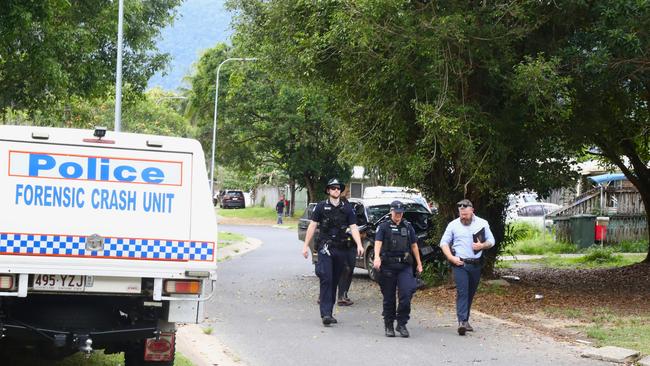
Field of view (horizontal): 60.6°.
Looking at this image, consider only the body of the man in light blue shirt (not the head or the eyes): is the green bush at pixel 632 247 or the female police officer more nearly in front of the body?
the female police officer

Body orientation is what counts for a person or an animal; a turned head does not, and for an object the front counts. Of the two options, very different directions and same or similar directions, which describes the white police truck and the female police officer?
very different directions

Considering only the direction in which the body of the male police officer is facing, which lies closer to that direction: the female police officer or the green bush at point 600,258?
the female police officer

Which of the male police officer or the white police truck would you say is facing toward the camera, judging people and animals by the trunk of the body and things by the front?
the male police officer

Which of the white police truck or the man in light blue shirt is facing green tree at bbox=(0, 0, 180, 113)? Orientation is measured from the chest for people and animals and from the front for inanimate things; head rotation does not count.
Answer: the white police truck

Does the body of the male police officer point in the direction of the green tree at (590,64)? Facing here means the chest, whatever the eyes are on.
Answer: no

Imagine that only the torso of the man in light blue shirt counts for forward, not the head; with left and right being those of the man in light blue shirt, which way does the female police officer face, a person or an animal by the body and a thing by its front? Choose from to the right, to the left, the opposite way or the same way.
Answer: the same way

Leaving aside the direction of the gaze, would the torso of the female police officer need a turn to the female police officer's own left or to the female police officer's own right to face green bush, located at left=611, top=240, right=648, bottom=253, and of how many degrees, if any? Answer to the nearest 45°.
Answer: approximately 135° to the female police officer's own left

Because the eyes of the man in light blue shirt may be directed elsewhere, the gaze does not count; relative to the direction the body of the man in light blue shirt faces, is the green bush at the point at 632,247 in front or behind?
behind

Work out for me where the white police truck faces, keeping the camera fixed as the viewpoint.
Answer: facing away from the viewer

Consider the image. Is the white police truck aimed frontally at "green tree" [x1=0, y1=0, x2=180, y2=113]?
yes

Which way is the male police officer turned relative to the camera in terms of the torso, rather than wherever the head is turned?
toward the camera

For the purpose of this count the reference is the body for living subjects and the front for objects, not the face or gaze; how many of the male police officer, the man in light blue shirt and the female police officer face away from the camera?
0

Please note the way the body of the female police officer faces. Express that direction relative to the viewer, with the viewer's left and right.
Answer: facing the viewer

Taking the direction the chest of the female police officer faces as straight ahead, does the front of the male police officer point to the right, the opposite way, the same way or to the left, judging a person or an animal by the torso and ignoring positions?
the same way

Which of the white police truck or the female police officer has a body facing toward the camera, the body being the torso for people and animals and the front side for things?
the female police officer

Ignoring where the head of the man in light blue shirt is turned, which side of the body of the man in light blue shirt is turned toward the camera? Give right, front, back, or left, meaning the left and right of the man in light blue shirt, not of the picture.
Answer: front
